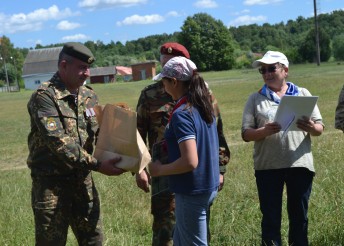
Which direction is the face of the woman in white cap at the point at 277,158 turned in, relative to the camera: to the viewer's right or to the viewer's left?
to the viewer's left

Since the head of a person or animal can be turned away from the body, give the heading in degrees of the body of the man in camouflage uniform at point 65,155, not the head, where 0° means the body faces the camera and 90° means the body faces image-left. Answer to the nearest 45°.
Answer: approximately 315°

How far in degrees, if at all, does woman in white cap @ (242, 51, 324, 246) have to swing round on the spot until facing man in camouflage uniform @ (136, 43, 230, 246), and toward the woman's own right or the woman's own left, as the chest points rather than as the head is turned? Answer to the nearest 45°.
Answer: approximately 90° to the woman's own right

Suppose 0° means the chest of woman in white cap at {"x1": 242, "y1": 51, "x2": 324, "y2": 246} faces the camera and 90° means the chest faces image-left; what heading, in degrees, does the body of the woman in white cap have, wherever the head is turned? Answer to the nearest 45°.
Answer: approximately 0°

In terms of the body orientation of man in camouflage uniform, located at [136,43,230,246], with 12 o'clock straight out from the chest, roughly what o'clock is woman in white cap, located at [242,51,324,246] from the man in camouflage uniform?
The woman in white cap is roughly at 9 o'clock from the man in camouflage uniform.

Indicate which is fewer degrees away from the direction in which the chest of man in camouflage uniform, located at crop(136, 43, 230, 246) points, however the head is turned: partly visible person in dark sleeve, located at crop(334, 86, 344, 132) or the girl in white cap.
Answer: the girl in white cap

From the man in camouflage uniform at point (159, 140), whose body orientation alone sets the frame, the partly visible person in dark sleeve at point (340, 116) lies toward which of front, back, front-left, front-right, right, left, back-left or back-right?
left

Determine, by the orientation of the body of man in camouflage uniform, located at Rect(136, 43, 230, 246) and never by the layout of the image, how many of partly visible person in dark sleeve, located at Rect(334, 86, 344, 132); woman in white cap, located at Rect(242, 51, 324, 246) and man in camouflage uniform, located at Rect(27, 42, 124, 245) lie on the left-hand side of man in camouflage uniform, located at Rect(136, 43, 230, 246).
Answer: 2

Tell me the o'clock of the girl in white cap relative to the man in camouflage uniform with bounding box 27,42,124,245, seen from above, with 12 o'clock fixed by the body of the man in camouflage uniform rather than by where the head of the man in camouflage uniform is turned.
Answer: The girl in white cap is roughly at 12 o'clock from the man in camouflage uniform.

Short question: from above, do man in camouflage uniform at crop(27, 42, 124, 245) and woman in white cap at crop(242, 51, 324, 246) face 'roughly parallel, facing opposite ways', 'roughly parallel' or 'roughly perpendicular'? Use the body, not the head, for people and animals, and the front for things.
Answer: roughly perpendicular

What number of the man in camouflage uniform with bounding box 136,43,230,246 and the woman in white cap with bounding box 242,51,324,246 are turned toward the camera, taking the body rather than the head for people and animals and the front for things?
2

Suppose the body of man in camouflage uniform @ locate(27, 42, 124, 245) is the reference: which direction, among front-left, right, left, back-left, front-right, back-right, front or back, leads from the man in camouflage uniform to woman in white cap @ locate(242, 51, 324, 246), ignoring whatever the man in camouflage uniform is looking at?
front-left
